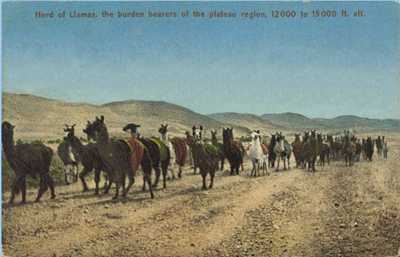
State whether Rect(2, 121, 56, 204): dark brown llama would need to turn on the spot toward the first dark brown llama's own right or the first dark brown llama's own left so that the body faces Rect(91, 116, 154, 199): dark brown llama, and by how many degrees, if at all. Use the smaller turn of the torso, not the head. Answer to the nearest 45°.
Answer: approximately 180°

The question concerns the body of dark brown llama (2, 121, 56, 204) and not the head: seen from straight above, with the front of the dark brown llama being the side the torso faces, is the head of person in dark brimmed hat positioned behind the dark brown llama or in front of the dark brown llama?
behind

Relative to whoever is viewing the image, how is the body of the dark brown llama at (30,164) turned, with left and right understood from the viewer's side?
facing to the left of the viewer

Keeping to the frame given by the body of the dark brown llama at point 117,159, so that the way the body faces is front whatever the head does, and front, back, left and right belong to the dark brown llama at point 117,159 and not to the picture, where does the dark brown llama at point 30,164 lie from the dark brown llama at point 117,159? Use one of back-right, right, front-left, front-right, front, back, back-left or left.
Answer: front-right

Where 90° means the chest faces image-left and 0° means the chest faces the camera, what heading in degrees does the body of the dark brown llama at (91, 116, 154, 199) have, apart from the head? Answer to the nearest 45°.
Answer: approximately 45°
